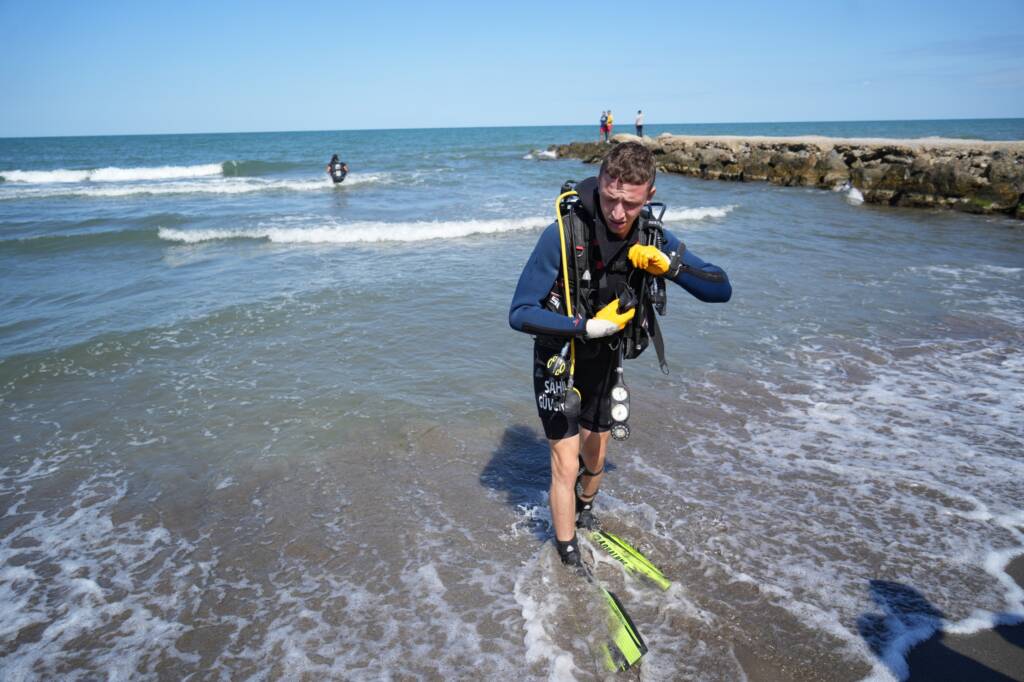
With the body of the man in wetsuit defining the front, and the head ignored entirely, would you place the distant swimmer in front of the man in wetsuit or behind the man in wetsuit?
behind

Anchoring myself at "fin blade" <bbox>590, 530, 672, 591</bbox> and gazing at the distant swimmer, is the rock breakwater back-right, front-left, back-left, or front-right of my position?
front-right

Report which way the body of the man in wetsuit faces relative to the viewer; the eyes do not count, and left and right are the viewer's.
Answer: facing the viewer and to the right of the viewer

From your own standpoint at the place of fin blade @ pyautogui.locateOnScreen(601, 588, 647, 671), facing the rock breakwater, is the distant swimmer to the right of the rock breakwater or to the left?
left

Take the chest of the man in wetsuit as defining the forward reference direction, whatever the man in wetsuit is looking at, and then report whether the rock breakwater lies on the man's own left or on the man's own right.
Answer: on the man's own left
